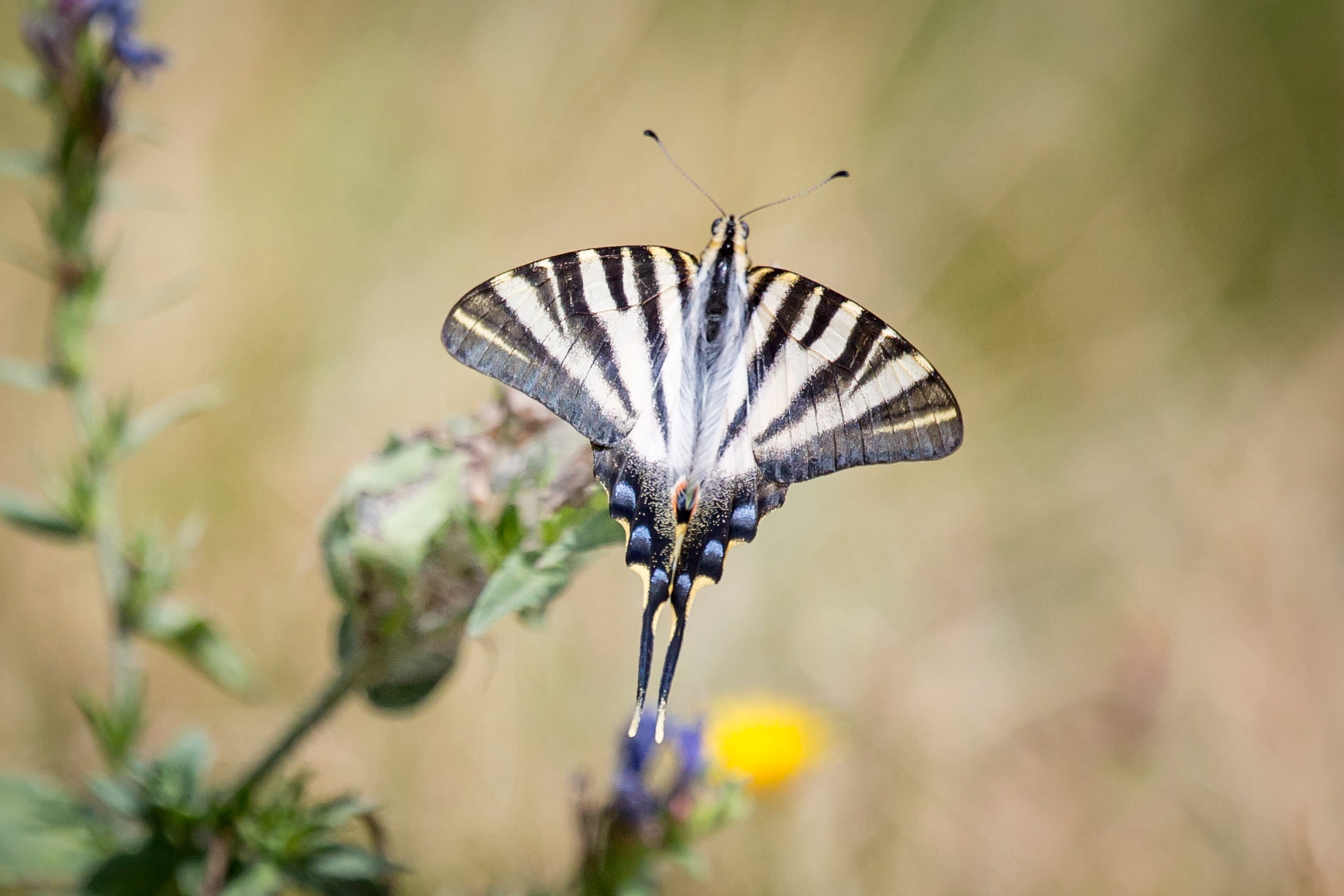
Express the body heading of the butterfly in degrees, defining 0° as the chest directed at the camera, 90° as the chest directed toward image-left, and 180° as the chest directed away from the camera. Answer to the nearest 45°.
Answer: approximately 180°
